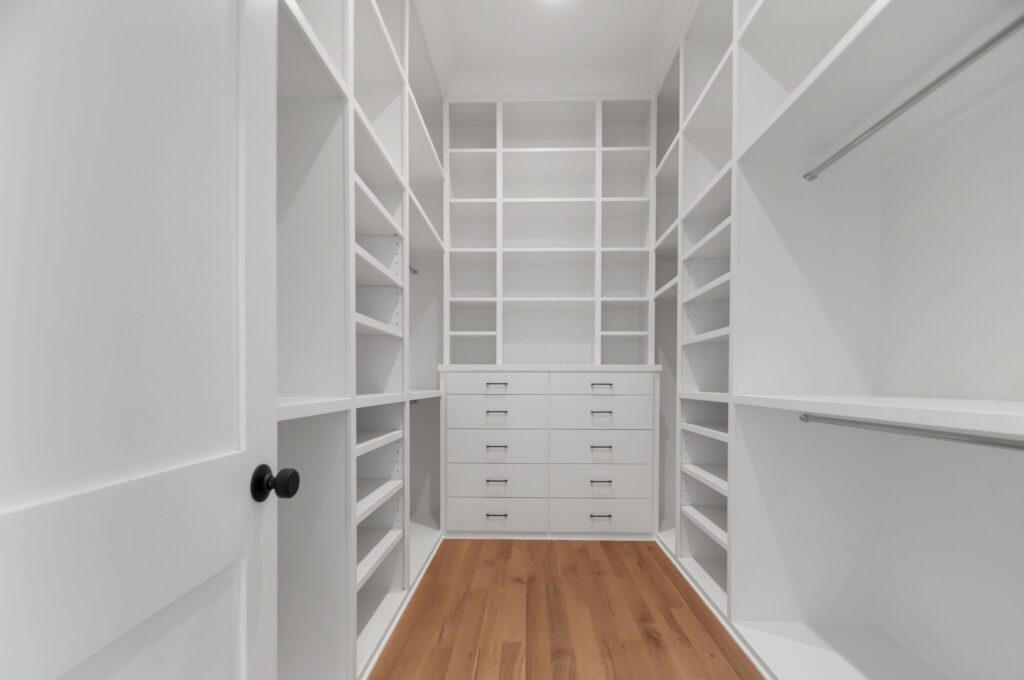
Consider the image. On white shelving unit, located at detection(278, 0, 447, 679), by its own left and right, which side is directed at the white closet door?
right

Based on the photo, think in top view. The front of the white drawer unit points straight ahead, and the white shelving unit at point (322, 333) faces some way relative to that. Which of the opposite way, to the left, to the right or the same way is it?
to the left

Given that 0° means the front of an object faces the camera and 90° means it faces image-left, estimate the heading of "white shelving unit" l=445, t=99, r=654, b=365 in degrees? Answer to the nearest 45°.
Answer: approximately 0°

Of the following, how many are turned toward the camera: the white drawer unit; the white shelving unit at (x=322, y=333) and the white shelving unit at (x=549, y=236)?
2

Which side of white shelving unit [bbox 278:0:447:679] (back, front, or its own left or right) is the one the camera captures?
right

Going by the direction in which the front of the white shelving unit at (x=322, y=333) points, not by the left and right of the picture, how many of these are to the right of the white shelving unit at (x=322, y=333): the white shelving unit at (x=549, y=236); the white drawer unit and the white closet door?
1

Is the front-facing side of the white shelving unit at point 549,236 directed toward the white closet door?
yes

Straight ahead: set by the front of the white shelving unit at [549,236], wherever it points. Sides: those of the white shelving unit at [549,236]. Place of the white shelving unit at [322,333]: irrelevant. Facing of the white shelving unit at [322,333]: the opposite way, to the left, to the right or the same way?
to the left
